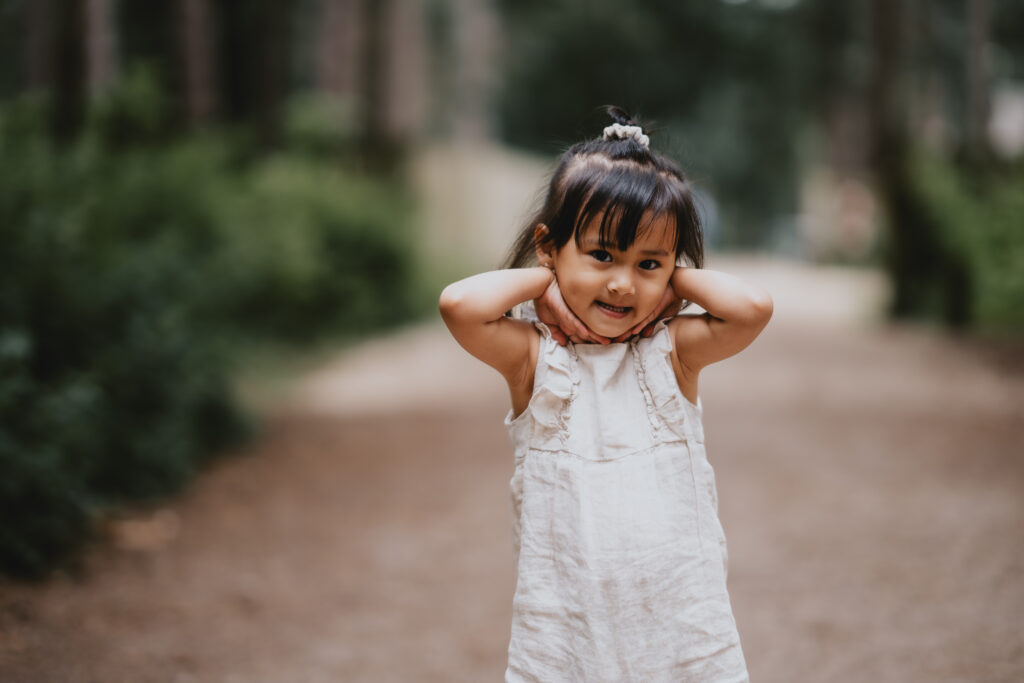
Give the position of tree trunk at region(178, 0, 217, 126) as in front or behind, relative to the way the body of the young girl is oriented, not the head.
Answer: behind

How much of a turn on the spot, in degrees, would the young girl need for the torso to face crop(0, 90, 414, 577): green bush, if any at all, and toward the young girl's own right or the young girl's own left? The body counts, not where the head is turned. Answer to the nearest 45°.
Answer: approximately 135° to the young girl's own right

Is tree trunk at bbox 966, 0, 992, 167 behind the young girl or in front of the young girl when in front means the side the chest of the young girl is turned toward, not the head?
behind

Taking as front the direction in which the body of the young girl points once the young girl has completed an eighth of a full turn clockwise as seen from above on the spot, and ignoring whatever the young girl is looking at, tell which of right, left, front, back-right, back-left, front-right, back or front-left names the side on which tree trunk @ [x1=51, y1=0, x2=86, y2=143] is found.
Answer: right

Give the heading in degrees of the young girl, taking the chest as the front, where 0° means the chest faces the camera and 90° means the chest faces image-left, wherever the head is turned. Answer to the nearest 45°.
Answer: approximately 0°
